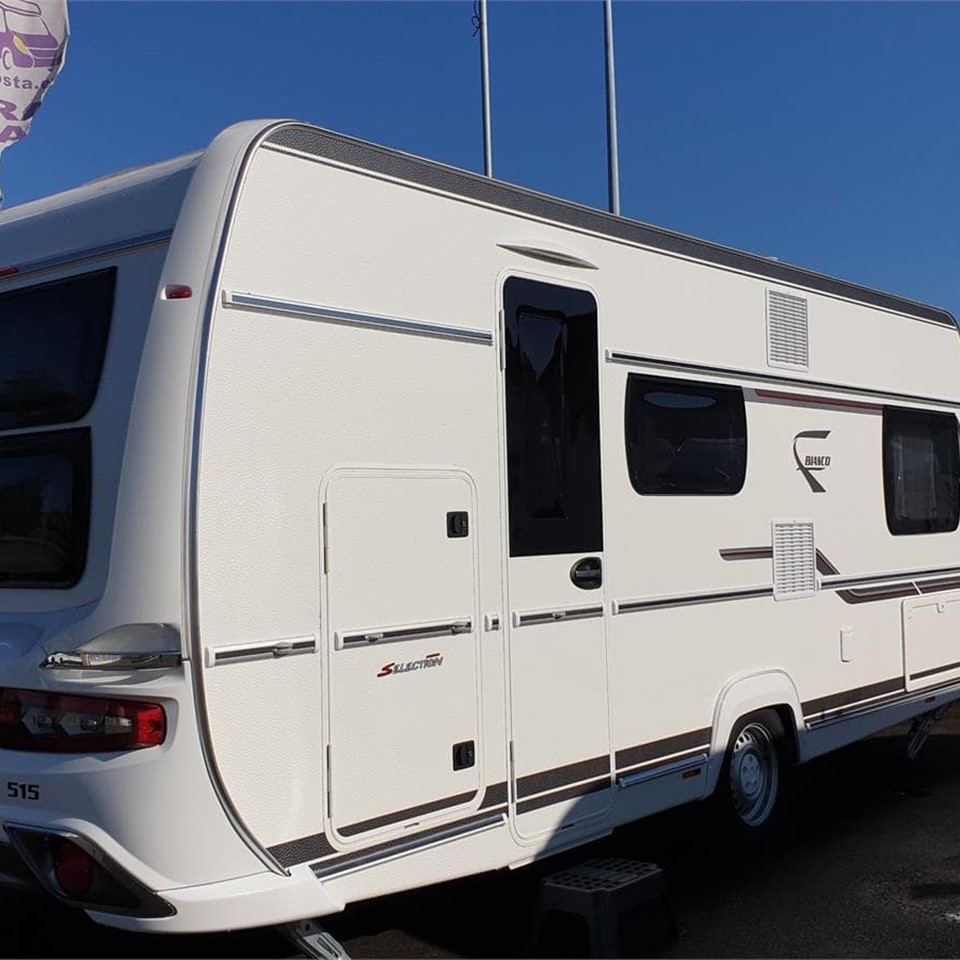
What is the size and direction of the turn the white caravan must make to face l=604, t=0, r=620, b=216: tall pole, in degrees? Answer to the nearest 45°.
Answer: approximately 45° to its left

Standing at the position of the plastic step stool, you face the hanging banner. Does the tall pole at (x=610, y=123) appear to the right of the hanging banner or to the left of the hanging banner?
right

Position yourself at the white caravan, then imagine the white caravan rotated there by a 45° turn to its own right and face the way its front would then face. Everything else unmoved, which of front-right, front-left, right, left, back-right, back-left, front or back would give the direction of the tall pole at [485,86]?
left

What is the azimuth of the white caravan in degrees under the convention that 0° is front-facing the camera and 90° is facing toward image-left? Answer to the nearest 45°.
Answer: approximately 225°
